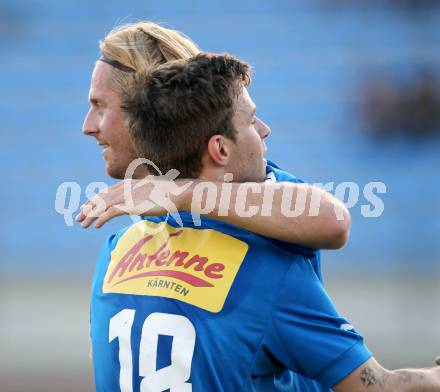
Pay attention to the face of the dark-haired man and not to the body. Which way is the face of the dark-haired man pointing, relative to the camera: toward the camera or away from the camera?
away from the camera

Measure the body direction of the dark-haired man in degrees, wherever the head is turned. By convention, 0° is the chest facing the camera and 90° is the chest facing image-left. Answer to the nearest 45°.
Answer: approximately 225°
